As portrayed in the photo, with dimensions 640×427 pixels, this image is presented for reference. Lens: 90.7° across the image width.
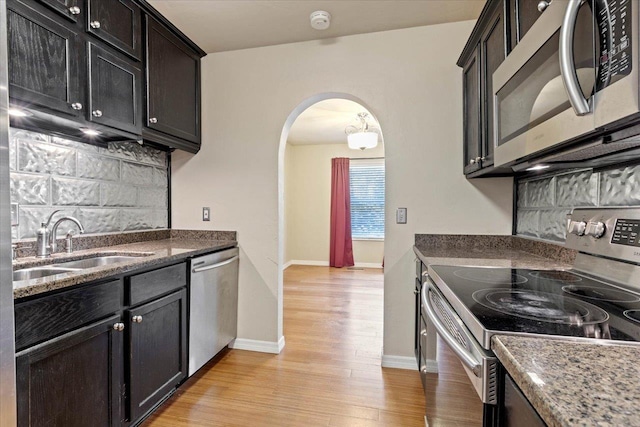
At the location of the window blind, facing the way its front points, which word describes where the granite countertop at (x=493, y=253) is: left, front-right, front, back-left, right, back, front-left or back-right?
front

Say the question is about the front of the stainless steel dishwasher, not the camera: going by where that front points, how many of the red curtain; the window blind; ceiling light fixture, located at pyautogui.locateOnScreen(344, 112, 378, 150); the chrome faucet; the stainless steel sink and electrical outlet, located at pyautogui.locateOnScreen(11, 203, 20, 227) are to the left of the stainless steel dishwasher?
3

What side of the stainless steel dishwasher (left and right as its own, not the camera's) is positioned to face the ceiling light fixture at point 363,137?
left

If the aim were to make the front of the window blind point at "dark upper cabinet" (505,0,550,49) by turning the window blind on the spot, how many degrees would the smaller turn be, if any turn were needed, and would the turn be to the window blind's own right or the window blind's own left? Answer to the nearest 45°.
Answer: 0° — it already faces it

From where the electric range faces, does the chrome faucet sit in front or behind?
in front

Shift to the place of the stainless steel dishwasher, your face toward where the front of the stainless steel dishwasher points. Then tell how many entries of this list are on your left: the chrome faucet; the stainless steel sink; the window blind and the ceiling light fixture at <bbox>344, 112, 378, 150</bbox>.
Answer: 2

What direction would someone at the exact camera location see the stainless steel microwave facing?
facing the viewer and to the left of the viewer

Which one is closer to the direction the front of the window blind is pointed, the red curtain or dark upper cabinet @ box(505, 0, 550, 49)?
the dark upper cabinet

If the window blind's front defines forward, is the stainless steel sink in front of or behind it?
in front

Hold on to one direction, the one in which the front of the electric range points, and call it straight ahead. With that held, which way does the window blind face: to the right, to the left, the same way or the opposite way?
to the left

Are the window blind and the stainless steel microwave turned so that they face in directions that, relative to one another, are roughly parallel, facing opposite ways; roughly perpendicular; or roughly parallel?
roughly perpendicular

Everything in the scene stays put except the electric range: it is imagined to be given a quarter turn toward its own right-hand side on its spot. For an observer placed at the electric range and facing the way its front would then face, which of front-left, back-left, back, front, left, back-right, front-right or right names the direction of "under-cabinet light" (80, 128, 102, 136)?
front-left

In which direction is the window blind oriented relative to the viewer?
toward the camera

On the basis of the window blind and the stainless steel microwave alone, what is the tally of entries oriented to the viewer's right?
0

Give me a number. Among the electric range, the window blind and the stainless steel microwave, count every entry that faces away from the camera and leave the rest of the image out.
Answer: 0

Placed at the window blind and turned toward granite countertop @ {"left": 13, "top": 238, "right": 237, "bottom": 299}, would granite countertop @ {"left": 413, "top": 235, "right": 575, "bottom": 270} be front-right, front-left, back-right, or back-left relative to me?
front-left

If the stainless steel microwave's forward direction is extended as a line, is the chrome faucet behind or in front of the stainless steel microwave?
in front

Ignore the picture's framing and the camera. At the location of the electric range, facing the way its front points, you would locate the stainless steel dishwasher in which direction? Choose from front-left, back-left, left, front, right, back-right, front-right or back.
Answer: front-right

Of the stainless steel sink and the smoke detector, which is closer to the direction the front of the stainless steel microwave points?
the stainless steel sink

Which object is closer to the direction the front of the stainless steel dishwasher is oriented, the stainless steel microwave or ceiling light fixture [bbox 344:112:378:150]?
the stainless steel microwave

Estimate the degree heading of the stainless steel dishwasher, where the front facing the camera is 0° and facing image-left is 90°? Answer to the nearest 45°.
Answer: approximately 315°
